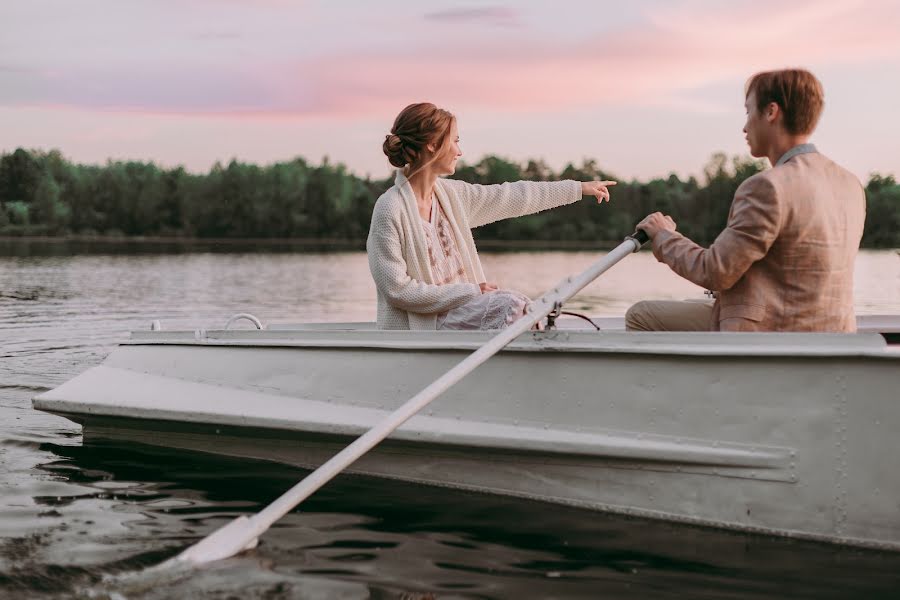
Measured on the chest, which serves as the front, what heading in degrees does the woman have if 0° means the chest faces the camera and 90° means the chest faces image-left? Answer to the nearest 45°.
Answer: approximately 315°

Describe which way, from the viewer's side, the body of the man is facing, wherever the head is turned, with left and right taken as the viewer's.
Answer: facing away from the viewer and to the left of the viewer

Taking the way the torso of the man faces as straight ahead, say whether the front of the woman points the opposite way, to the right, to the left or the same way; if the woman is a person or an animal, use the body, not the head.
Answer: the opposite way

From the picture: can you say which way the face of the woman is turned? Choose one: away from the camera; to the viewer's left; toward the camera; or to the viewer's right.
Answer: to the viewer's right
